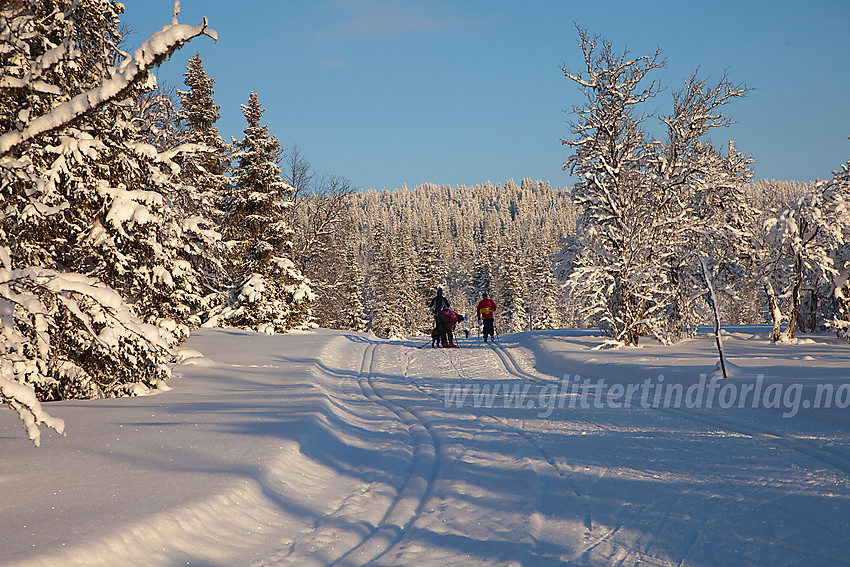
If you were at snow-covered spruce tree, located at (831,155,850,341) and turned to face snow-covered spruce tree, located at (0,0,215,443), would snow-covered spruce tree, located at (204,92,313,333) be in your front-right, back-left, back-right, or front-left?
front-right

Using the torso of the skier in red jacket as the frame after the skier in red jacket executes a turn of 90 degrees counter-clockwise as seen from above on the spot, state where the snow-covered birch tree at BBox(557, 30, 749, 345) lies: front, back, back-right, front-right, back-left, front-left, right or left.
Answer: back-left

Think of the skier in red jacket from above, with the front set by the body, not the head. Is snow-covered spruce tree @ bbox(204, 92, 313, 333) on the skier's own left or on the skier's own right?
on the skier's own left

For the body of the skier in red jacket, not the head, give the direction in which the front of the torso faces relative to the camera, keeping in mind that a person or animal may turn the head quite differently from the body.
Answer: away from the camera

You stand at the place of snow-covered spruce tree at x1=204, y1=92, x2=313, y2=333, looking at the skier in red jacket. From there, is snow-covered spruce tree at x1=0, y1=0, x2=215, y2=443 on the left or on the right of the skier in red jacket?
right

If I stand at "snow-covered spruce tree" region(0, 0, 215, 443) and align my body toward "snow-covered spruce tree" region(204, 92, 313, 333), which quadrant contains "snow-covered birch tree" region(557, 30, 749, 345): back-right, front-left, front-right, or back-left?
front-right

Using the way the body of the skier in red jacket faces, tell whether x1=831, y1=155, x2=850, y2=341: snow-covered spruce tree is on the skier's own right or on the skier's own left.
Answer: on the skier's own right

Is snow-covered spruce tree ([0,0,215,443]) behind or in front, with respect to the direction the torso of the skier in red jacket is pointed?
behind
